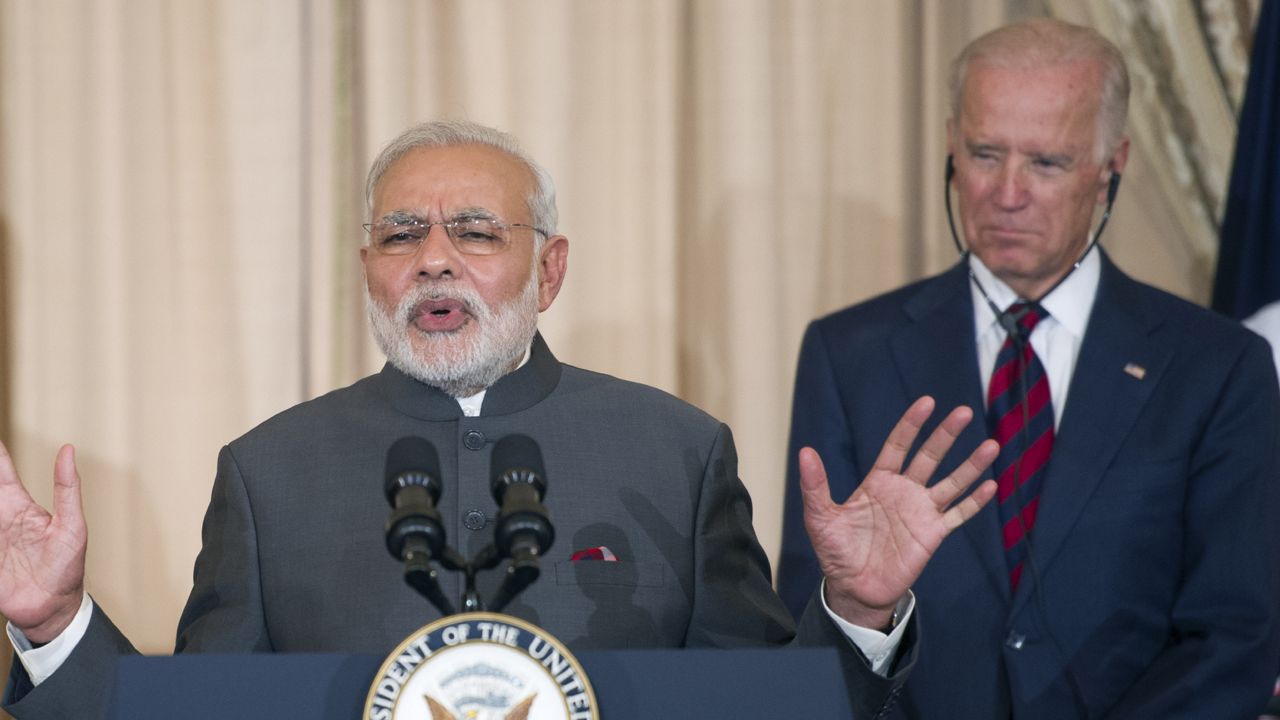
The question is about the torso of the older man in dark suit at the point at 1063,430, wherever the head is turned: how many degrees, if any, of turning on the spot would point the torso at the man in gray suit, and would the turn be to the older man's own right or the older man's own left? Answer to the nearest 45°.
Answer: approximately 45° to the older man's own right

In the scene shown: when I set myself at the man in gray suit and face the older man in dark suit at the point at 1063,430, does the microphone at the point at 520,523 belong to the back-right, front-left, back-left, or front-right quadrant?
back-right

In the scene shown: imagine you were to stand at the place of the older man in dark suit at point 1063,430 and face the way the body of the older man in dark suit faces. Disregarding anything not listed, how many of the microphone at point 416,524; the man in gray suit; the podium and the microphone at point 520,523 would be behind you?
0

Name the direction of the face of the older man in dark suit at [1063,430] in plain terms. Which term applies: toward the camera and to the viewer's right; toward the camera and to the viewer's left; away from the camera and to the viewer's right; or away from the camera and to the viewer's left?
toward the camera and to the viewer's left

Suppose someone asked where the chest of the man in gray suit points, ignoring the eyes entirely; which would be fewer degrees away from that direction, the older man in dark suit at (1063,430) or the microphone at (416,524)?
the microphone

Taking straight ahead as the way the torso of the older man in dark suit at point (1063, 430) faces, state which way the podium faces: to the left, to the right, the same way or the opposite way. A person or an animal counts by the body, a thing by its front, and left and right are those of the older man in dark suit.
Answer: the same way

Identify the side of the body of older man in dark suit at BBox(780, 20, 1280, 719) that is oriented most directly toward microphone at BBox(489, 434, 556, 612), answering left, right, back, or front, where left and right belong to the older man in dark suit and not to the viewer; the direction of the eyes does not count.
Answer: front

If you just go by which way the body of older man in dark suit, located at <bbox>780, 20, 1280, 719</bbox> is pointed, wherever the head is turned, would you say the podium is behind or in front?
in front

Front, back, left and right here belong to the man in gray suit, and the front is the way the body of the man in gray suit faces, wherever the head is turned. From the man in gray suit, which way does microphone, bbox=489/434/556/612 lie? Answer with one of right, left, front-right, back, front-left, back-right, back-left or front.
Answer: front

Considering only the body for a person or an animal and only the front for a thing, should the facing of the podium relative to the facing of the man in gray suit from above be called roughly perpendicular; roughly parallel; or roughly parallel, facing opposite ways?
roughly parallel

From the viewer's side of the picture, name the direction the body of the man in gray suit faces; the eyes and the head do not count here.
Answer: toward the camera

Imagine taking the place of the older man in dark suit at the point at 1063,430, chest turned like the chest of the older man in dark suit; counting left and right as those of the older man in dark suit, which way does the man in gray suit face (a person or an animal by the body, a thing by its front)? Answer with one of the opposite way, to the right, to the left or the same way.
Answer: the same way

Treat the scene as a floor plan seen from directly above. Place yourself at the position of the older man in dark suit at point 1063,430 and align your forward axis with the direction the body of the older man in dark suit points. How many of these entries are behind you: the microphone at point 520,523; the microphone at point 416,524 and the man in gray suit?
0
